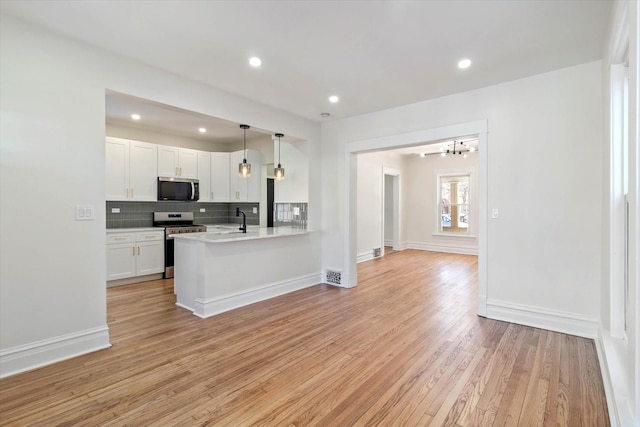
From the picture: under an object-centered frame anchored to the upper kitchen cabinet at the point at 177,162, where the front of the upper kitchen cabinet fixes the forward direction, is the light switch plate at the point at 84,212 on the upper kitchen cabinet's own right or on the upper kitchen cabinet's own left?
on the upper kitchen cabinet's own right

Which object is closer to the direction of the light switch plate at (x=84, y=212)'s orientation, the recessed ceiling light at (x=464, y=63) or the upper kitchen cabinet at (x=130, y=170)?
the recessed ceiling light

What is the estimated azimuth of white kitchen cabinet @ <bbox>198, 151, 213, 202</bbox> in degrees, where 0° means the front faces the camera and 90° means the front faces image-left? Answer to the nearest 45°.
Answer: approximately 0°

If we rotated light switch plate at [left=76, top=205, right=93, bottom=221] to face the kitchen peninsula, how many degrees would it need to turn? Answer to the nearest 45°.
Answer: approximately 90° to its left

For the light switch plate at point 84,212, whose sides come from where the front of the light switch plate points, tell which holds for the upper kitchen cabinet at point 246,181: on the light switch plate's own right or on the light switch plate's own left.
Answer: on the light switch plate's own left

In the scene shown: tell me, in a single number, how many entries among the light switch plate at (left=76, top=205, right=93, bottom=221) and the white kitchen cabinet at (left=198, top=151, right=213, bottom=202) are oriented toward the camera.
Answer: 2

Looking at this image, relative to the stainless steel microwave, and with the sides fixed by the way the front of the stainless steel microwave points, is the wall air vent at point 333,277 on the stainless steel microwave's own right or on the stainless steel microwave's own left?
on the stainless steel microwave's own left

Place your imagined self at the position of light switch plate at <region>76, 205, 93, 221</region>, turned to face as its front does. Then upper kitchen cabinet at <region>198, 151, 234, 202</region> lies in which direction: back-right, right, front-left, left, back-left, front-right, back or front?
back-left

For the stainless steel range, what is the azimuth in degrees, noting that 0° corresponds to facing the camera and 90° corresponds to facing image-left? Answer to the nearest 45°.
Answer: approximately 315°
